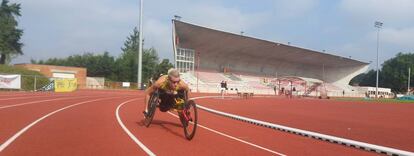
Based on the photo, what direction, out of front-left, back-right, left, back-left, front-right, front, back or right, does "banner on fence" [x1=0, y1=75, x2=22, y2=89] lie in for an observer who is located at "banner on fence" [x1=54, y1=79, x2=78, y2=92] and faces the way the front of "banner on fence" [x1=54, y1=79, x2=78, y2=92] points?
front-right

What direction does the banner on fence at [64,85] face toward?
toward the camera

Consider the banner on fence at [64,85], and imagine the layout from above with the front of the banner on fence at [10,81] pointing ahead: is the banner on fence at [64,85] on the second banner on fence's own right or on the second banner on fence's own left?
on the second banner on fence's own left

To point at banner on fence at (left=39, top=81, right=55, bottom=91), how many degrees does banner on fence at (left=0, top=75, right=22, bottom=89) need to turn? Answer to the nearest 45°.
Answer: approximately 135° to its left

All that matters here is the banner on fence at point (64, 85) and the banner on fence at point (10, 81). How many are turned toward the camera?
2

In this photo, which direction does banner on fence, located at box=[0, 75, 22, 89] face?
toward the camera
